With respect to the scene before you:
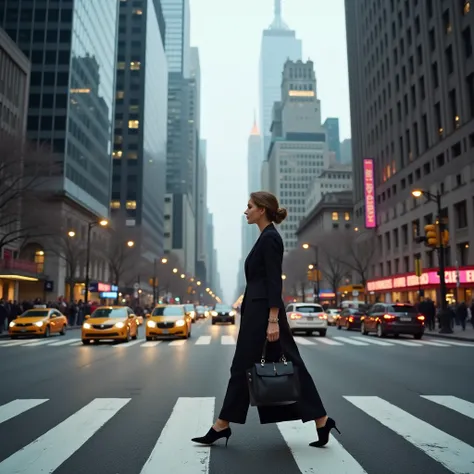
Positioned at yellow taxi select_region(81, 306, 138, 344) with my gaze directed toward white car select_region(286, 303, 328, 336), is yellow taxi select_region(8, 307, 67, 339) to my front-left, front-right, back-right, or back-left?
back-left

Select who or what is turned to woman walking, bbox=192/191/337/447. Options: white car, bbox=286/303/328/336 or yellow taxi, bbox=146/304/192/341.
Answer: the yellow taxi

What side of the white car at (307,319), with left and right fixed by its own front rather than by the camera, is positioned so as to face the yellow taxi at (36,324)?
left

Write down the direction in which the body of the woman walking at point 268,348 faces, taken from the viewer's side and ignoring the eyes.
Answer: to the viewer's left

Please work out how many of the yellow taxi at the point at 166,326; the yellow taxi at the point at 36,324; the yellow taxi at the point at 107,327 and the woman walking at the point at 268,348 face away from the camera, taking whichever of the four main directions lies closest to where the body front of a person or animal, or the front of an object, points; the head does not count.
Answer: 0

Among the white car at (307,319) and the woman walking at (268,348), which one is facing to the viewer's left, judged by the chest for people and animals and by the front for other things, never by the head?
the woman walking

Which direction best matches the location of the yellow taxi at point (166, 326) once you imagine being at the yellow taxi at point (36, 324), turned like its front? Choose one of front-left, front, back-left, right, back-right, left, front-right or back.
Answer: left

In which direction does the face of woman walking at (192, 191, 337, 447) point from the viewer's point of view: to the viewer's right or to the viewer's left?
to the viewer's left

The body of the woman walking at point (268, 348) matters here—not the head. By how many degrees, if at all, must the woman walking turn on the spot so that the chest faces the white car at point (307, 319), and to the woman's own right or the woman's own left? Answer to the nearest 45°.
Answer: approximately 90° to the woman's own right

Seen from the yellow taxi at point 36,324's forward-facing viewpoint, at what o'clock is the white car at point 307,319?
The white car is roughly at 8 o'clock from the yellow taxi.

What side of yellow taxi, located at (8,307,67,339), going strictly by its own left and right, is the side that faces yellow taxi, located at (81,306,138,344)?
left

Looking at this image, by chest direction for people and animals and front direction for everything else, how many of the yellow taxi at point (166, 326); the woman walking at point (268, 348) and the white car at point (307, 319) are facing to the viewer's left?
1

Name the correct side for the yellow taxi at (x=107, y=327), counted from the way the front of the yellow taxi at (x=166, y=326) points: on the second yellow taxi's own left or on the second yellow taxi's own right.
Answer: on the second yellow taxi's own right

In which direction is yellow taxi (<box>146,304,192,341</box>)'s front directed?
toward the camera

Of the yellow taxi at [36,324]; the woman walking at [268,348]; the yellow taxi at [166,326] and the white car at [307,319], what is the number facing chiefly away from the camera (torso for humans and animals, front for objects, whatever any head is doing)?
1

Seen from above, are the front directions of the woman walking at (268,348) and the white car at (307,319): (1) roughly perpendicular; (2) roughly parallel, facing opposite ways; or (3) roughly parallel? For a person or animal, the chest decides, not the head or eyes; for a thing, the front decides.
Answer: roughly perpendicular

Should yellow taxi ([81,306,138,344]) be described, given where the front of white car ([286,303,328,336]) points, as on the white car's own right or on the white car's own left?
on the white car's own left

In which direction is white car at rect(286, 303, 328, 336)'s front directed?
away from the camera
